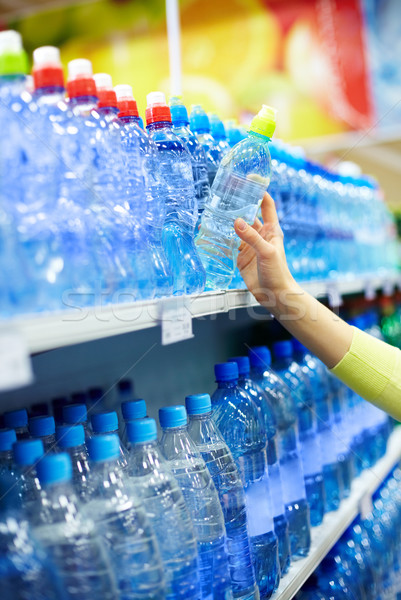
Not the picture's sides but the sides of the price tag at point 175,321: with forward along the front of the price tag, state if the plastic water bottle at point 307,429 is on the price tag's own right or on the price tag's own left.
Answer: on the price tag's own left

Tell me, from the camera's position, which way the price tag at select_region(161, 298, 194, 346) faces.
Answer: facing the viewer and to the right of the viewer

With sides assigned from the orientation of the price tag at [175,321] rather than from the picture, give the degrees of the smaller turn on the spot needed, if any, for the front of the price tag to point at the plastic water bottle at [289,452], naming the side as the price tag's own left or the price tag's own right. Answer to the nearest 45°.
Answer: approximately 90° to the price tag's own left

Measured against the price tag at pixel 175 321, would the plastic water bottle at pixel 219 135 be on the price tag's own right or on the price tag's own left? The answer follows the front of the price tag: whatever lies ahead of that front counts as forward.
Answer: on the price tag's own left
